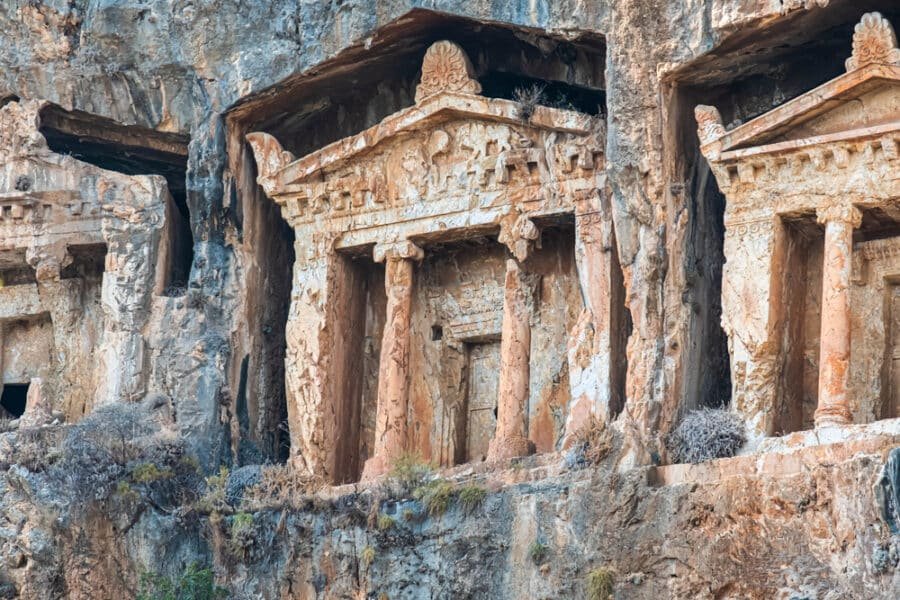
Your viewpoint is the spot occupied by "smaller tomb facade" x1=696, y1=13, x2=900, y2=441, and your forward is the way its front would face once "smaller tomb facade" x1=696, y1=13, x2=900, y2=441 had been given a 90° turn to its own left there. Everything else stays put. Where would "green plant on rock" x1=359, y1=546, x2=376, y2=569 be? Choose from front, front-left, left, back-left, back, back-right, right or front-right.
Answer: back-right

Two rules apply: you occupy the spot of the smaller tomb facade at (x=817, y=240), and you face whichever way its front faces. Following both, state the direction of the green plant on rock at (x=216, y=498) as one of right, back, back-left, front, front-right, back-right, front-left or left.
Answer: front-right

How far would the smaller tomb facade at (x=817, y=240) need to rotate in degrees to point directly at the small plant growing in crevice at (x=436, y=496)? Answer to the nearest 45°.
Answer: approximately 45° to its right

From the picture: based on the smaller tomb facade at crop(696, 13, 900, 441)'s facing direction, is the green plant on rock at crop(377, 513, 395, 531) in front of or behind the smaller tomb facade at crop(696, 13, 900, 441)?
in front

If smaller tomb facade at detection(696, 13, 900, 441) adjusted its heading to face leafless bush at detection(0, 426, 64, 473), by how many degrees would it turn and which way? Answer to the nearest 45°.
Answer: approximately 45° to its right

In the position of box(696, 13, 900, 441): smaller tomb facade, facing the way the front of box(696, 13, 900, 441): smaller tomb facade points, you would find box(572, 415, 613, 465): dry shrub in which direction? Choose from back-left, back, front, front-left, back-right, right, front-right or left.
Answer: front-right

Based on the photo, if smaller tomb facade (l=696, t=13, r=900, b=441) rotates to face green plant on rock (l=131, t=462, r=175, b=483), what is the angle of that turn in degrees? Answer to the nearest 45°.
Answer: approximately 45° to its right

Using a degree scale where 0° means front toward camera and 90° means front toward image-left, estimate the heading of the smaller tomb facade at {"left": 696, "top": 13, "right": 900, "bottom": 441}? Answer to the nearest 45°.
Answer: approximately 45°

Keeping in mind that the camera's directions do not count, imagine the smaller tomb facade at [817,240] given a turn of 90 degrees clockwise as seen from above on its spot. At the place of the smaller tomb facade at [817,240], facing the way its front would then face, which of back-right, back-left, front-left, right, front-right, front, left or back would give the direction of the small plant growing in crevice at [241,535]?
front-left
